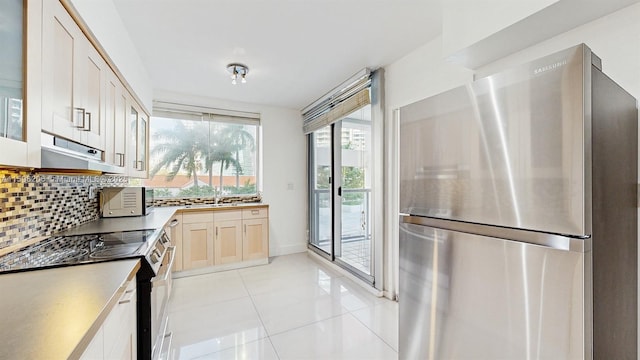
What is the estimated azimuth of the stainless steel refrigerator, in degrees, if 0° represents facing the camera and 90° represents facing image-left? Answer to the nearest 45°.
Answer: approximately 45°

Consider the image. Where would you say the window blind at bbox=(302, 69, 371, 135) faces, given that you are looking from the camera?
facing the viewer and to the left of the viewer

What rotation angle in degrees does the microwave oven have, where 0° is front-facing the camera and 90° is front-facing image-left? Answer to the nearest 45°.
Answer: approximately 270°

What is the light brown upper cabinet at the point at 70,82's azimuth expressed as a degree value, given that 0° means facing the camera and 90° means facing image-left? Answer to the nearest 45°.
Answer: approximately 270°

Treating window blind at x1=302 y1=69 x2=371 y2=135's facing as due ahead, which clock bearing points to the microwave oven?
The microwave oven is roughly at 1 o'clock from the window blind.

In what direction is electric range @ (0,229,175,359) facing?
to the viewer's right

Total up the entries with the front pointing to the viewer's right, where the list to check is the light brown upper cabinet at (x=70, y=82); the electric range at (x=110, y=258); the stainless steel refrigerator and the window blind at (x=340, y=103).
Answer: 2

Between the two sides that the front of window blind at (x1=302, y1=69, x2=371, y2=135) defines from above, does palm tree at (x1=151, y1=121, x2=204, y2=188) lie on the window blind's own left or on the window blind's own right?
on the window blind's own right

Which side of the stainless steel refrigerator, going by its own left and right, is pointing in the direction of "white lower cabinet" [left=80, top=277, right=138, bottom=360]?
front
